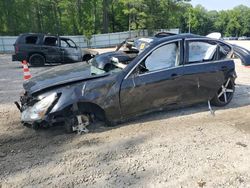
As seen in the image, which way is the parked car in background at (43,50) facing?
to the viewer's right
